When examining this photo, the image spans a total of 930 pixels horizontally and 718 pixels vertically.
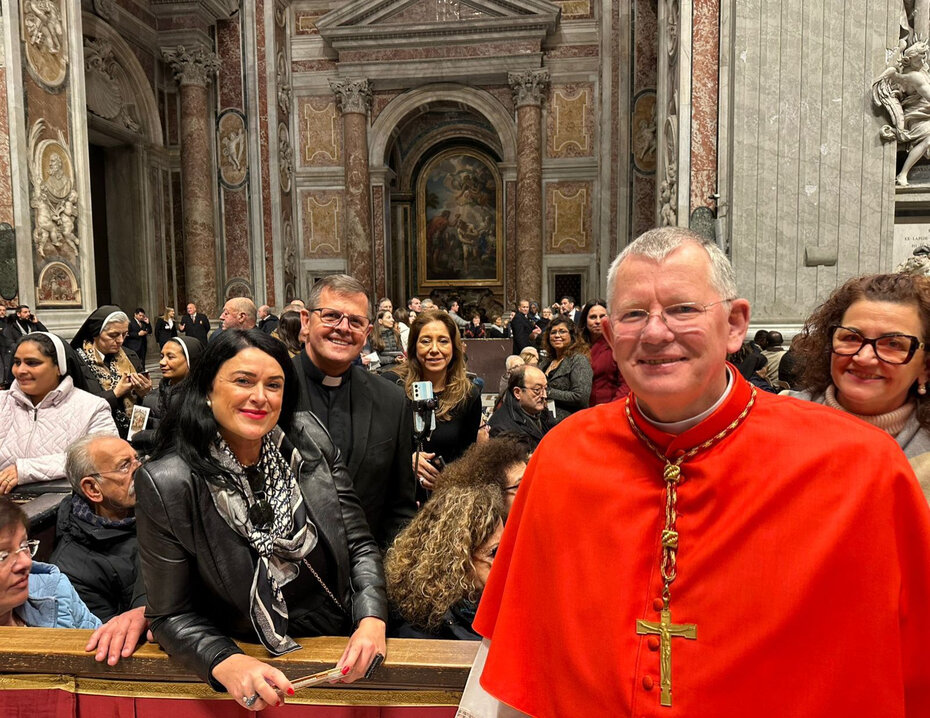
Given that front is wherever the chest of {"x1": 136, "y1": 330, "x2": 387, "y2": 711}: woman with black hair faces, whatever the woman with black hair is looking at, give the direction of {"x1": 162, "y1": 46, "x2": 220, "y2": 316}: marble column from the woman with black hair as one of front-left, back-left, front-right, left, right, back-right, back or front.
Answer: back-left

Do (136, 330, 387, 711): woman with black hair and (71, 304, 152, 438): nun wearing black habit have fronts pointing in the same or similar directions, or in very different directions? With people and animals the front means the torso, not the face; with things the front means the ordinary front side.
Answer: same or similar directions

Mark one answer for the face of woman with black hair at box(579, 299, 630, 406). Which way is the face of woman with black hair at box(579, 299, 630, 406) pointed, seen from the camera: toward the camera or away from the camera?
toward the camera

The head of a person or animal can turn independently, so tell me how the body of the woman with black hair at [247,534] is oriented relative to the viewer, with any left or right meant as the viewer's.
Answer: facing the viewer and to the right of the viewer

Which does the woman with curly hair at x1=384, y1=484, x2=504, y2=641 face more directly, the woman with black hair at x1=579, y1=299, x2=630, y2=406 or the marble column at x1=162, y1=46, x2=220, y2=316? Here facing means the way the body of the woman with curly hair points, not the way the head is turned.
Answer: the woman with black hair

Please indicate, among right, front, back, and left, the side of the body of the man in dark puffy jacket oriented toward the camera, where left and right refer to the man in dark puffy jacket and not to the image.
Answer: right

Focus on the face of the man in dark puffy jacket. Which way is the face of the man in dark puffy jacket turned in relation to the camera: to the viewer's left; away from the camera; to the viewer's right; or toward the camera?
to the viewer's right
